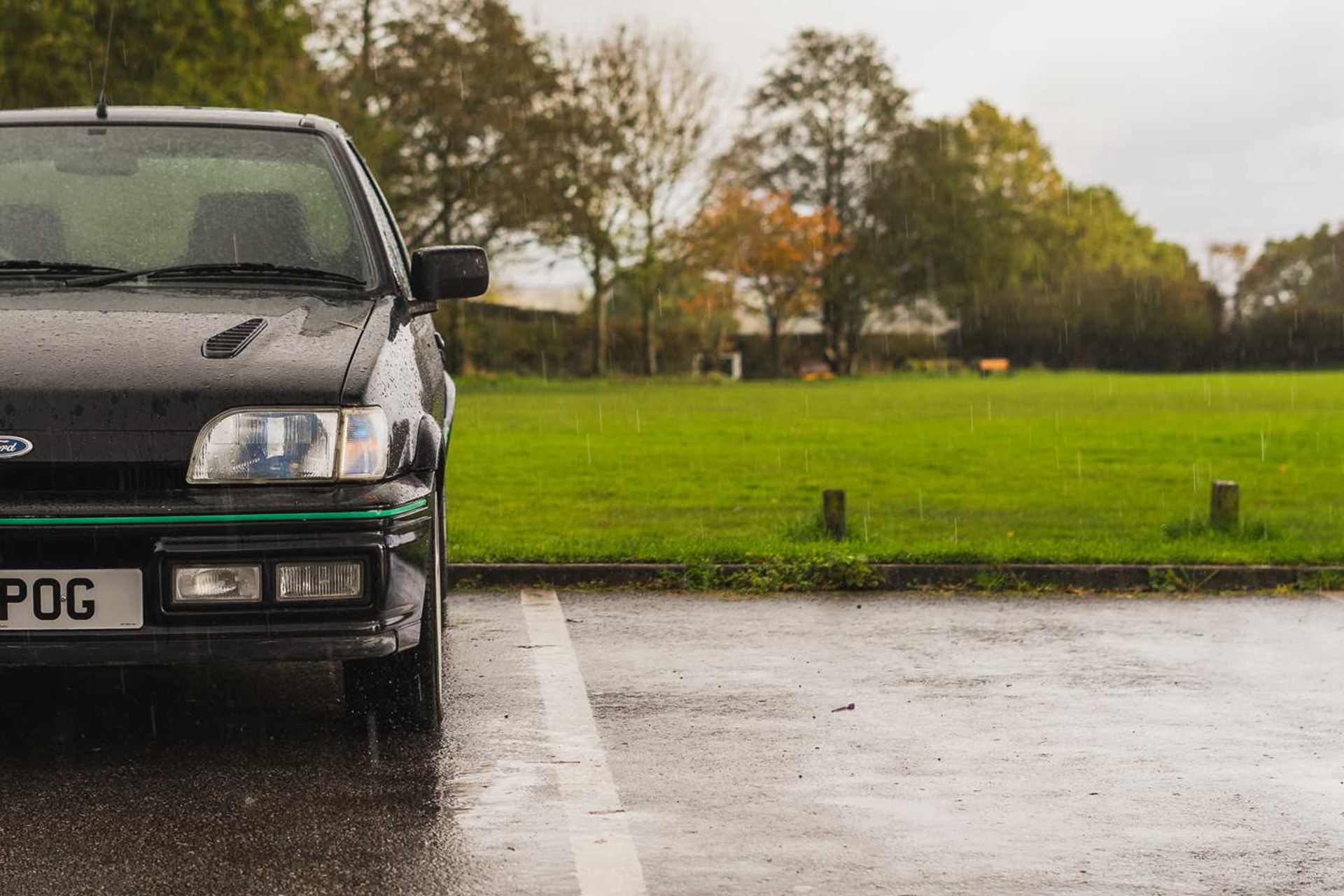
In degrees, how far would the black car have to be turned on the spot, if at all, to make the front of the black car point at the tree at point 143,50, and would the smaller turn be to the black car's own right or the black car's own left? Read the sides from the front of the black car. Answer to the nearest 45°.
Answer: approximately 180°

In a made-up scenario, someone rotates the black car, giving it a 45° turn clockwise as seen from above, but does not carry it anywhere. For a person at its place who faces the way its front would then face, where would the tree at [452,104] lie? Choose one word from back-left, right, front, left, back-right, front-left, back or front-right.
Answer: back-right

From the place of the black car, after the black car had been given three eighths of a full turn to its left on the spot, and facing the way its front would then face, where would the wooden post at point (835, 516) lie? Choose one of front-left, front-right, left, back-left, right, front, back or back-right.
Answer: front

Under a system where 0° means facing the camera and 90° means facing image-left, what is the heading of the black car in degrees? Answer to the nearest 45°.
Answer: approximately 0°

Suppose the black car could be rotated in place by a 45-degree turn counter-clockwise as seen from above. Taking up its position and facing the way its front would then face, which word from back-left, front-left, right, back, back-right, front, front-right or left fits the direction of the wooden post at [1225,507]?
left
